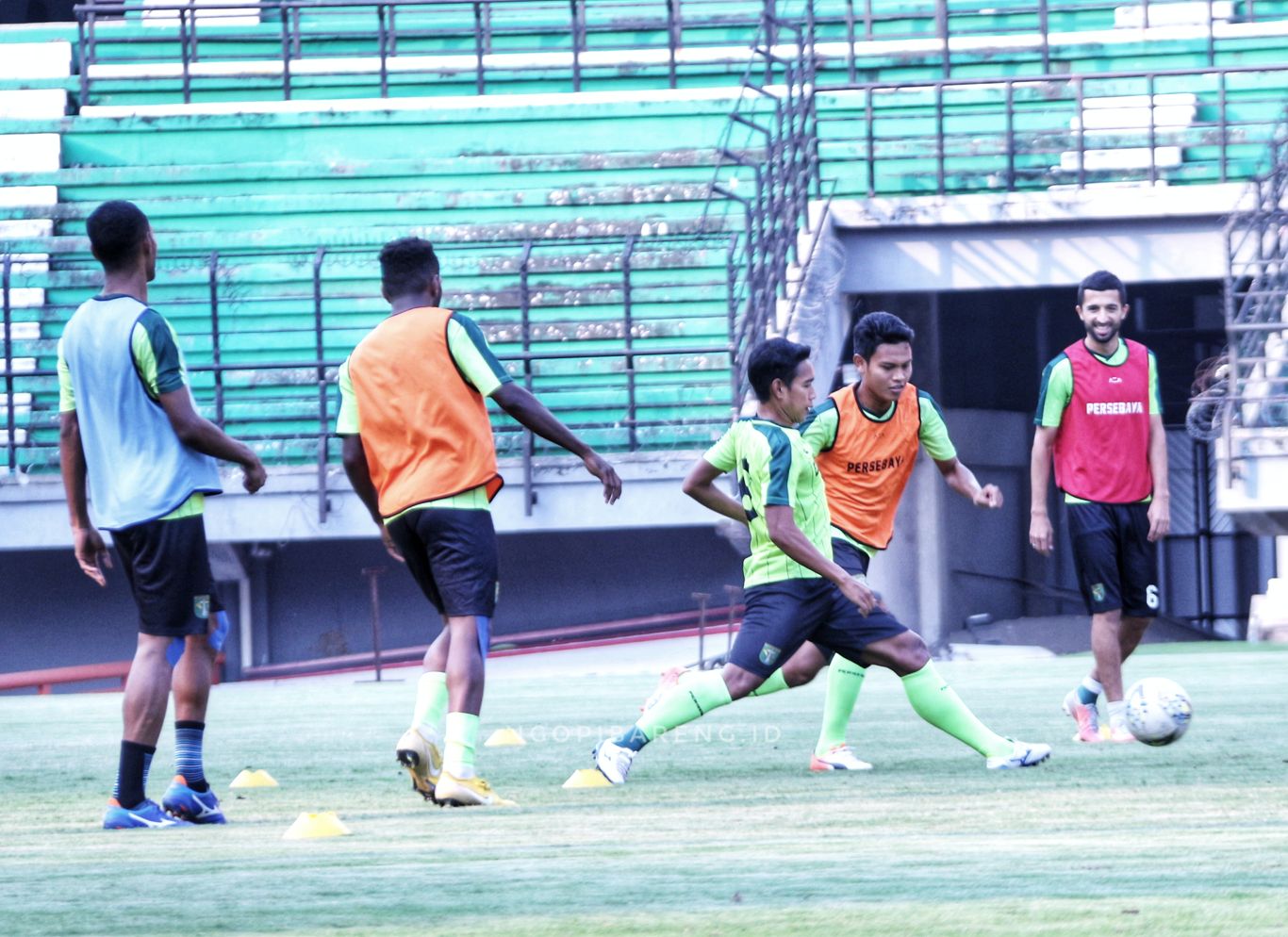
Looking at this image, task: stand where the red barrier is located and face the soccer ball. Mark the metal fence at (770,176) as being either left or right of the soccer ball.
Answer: left

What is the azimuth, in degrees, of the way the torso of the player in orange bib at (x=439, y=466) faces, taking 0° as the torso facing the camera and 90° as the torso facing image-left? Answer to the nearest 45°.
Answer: approximately 225°

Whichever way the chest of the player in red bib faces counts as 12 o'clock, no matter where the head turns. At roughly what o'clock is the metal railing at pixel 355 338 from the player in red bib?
The metal railing is roughly at 5 o'clock from the player in red bib.

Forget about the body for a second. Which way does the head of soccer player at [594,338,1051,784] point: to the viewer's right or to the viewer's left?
to the viewer's right

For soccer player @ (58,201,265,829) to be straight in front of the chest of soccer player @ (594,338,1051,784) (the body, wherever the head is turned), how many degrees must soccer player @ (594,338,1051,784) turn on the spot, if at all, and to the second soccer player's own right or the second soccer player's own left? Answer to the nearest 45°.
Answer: approximately 135° to the second soccer player's own right

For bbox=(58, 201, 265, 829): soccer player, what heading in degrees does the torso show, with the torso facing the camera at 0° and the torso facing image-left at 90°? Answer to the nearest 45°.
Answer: approximately 225°

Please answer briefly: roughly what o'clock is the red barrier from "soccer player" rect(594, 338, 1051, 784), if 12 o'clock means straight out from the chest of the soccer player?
The red barrier is roughly at 8 o'clock from the soccer player.

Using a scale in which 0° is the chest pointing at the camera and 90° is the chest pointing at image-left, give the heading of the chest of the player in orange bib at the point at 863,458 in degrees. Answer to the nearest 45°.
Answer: approximately 315°

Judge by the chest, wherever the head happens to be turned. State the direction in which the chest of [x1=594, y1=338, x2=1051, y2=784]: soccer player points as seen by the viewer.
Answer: to the viewer's right

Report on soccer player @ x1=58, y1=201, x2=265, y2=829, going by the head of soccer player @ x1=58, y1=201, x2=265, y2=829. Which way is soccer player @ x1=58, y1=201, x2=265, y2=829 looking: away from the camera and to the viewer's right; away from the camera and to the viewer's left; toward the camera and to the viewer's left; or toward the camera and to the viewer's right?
away from the camera and to the viewer's right

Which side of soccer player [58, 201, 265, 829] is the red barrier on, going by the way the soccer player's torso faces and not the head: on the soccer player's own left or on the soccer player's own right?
on the soccer player's own left

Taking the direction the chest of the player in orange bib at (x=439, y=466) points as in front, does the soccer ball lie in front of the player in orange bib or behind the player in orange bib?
in front

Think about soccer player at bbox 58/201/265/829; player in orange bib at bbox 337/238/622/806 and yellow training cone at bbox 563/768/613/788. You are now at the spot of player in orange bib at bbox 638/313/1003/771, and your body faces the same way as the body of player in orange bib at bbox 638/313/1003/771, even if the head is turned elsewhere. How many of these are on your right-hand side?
3

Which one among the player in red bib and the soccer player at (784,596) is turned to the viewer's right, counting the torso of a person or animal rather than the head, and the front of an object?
the soccer player

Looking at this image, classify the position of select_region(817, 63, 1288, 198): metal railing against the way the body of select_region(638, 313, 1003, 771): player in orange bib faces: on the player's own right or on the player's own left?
on the player's own left
